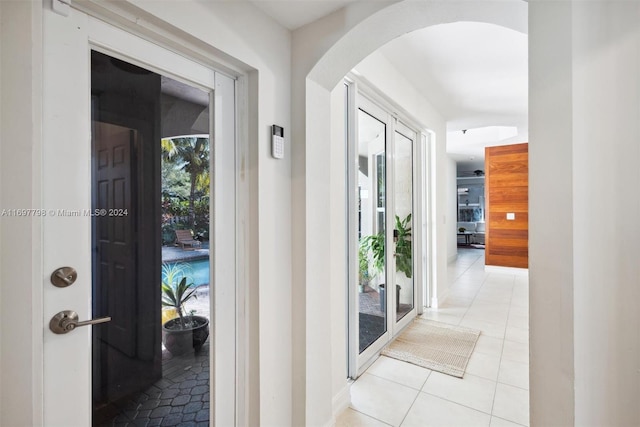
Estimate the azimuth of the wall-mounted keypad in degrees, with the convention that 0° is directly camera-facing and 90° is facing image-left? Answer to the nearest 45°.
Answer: approximately 315°

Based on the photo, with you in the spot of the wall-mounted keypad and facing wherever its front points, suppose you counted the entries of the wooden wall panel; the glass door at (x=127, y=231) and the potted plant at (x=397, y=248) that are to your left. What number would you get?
2

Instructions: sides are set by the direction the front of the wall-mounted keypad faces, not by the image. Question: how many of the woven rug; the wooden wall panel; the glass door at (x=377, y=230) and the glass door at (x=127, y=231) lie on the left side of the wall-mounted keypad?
3

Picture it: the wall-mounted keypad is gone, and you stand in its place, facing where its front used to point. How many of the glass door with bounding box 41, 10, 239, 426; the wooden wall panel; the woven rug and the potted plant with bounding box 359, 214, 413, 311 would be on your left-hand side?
3

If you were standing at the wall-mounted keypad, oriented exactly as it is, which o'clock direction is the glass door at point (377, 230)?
The glass door is roughly at 9 o'clock from the wall-mounted keypad.
